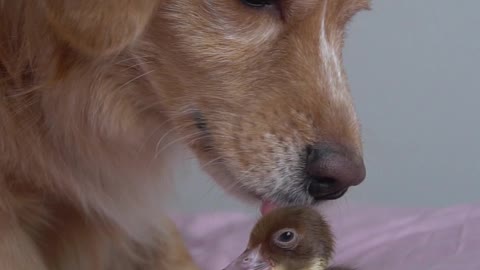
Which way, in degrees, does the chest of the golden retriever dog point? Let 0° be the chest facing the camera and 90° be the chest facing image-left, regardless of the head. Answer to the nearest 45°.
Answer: approximately 315°
